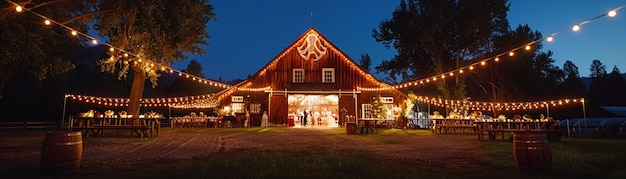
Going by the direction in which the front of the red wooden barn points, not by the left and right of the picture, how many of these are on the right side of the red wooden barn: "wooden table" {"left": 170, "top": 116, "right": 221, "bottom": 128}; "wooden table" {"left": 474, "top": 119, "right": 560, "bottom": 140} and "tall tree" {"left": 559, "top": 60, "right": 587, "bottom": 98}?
1

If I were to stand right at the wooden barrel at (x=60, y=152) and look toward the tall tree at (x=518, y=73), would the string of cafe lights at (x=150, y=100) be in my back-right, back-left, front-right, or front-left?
front-left

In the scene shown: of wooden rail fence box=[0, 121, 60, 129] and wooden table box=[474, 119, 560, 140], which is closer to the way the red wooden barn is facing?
the wooden table

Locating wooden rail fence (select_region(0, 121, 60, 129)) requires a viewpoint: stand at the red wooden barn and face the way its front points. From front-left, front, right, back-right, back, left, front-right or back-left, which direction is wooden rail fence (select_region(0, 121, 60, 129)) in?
right

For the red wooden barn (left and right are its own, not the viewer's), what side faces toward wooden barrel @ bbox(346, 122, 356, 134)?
front

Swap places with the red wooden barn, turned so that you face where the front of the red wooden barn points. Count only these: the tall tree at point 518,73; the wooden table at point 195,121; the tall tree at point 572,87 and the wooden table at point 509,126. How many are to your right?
1

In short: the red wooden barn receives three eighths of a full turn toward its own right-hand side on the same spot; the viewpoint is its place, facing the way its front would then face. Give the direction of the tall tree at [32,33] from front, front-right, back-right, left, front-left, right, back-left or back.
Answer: left

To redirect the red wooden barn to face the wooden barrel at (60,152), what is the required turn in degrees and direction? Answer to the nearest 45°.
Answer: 0° — it already faces it

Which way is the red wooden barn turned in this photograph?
toward the camera

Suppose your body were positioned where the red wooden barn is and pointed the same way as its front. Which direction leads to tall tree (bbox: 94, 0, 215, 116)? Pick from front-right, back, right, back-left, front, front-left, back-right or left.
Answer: front-right

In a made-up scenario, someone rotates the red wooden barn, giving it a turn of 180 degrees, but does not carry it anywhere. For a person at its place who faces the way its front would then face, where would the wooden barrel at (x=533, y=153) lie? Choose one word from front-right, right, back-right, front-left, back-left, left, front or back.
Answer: back

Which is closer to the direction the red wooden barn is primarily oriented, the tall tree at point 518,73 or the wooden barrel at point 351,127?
the wooden barrel

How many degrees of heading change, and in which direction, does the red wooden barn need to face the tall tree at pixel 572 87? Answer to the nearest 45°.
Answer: approximately 135° to its left

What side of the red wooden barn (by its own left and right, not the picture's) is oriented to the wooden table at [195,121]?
right

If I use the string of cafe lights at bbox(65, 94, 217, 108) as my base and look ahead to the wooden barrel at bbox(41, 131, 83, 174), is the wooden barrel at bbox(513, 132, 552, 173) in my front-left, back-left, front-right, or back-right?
front-left
